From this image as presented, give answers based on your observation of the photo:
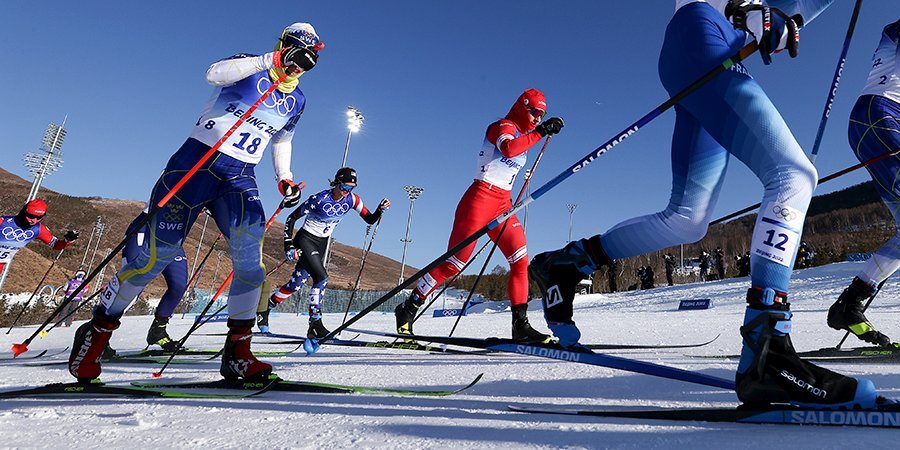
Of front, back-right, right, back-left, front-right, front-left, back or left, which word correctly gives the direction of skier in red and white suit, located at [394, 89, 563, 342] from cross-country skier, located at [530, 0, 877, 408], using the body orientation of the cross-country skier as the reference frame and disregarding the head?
back-left

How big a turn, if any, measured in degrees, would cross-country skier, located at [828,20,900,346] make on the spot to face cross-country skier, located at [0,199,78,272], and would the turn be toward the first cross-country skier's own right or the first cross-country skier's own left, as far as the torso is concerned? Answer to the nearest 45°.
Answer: approximately 180°

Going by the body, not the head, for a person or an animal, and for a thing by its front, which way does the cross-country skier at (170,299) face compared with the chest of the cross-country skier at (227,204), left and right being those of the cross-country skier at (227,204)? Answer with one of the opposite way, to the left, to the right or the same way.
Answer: the same way

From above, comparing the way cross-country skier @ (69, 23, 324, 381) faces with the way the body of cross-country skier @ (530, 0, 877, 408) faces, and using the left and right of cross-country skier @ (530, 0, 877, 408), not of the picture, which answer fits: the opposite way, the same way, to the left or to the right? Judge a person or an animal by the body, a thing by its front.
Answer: the same way

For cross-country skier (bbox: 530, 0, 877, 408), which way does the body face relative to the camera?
to the viewer's right

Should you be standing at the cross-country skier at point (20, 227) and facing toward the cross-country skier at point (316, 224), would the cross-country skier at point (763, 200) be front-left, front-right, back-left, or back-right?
front-right

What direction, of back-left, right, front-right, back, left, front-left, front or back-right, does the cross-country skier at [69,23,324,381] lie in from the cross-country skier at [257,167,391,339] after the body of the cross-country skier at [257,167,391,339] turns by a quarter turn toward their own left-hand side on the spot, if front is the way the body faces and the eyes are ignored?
back-right

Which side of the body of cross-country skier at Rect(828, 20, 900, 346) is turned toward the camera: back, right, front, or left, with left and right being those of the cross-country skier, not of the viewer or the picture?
right
